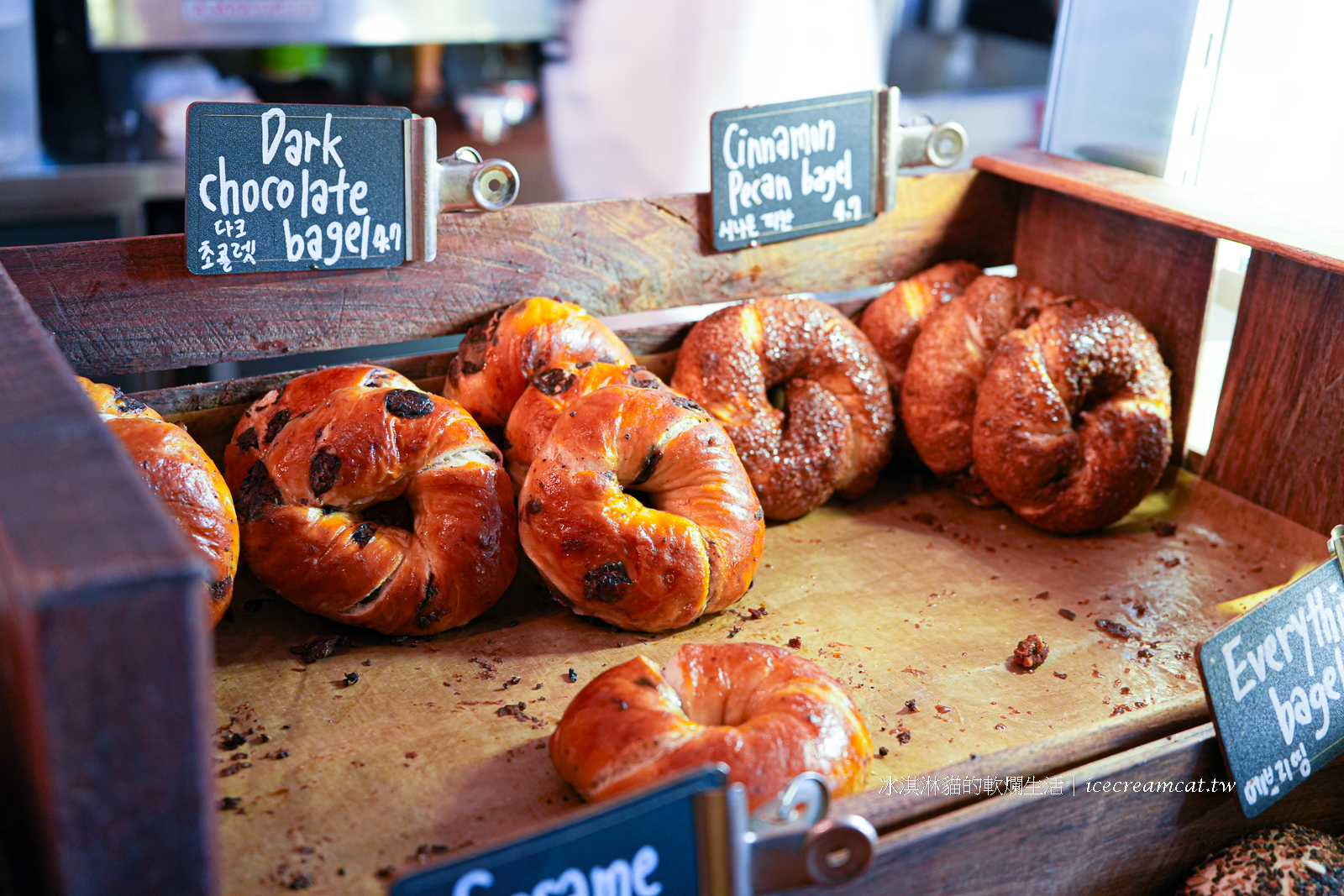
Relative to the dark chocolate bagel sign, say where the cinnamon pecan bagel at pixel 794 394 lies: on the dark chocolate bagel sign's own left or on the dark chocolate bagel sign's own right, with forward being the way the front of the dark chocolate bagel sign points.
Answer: on the dark chocolate bagel sign's own left

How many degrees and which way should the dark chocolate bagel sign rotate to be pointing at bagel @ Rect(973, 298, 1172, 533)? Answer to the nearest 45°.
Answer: approximately 90° to its left

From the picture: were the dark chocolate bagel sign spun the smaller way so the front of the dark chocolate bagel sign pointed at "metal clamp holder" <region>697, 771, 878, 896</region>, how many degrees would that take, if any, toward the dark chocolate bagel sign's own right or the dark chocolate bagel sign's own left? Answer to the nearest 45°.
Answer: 0° — it already faces it

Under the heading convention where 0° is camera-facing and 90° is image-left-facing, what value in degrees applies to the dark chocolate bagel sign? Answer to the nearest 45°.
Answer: approximately 0°

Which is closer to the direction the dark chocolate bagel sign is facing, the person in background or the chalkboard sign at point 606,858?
the chalkboard sign

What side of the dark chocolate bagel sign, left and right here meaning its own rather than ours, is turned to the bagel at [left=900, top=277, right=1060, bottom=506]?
left

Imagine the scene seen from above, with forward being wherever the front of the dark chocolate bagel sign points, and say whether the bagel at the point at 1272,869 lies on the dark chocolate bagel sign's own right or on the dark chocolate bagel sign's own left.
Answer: on the dark chocolate bagel sign's own left
